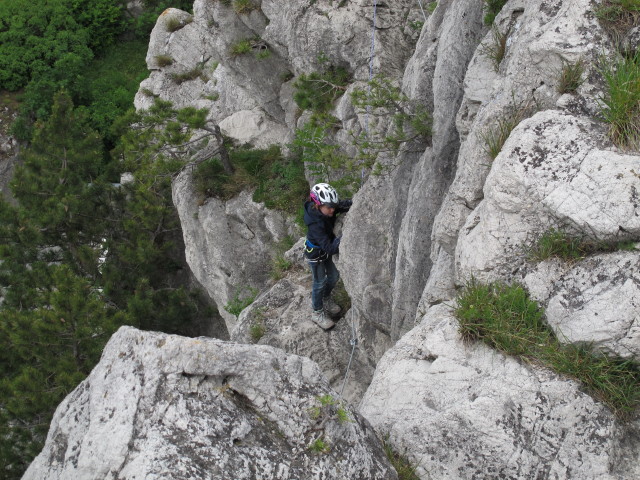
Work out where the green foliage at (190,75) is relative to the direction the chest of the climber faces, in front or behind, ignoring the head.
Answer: behind

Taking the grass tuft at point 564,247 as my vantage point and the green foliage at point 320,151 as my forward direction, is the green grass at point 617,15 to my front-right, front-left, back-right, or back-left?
front-right

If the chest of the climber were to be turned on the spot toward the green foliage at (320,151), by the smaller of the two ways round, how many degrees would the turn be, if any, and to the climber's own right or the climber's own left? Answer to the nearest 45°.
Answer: approximately 135° to the climber's own left

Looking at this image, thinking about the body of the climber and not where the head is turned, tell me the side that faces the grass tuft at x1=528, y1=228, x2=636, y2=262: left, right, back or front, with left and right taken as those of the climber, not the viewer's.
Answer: front

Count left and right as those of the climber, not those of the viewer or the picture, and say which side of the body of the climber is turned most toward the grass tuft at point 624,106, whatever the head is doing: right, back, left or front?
front

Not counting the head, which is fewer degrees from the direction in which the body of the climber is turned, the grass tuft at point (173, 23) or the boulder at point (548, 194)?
the boulder

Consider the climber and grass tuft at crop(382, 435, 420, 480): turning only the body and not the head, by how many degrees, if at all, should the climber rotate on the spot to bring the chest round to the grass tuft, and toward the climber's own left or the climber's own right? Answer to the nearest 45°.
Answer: approximately 45° to the climber's own right

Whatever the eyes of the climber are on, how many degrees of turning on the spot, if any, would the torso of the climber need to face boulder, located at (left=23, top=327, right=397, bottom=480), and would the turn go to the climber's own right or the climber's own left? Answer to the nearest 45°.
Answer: approximately 45° to the climber's own right

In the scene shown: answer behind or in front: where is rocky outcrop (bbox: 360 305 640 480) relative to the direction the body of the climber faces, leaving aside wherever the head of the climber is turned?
in front

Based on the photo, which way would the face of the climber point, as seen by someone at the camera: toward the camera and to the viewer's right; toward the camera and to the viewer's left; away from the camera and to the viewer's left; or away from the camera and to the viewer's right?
toward the camera and to the viewer's right

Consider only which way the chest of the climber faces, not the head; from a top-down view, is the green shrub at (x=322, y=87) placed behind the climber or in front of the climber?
behind

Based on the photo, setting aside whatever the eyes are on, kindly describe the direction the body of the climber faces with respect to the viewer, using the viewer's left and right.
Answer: facing the viewer and to the right of the viewer
